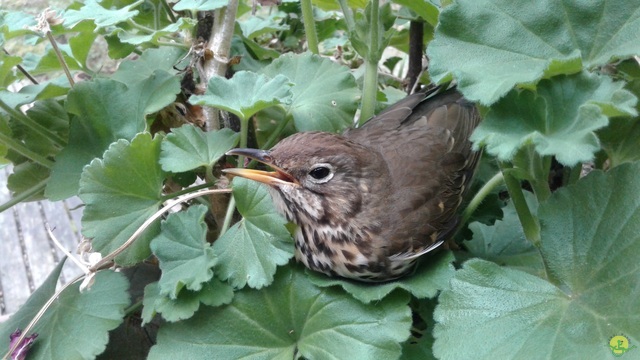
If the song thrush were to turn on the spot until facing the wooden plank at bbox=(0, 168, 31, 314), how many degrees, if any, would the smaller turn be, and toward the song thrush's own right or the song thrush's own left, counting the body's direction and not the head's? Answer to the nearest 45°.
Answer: approximately 90° to the song thrush's own right

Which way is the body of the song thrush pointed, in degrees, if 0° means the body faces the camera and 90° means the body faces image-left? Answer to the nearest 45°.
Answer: approximately 45°
